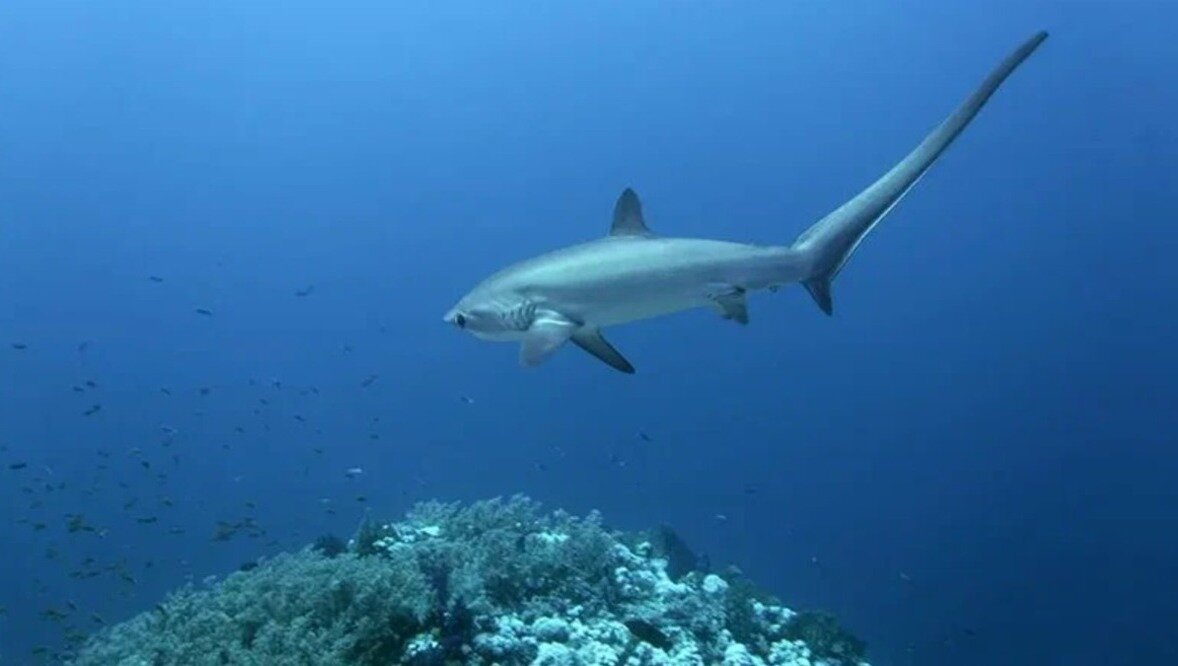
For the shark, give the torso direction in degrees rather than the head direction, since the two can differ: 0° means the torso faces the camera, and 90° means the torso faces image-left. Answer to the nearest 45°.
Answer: approximately 90°
